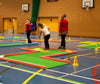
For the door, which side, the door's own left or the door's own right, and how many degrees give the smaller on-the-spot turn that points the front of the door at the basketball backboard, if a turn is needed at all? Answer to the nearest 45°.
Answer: approximately 45° to the door's own left

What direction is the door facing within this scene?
toward the camera
